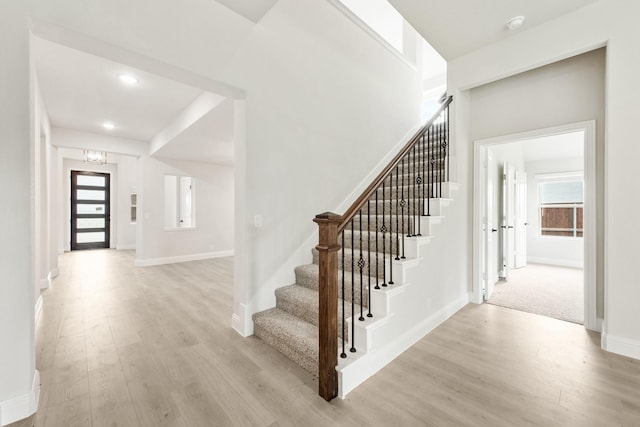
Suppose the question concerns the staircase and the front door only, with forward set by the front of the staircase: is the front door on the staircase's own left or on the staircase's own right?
on the staircase's own right

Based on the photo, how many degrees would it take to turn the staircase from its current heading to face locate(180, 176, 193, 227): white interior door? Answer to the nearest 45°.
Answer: approximately 90° to its right

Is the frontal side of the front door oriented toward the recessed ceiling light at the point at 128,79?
yes

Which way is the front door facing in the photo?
toward the camera

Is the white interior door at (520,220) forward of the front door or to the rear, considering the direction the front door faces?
forward

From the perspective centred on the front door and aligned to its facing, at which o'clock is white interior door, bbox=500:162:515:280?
The white interior door is roughly at 11 o'clock from the front door.

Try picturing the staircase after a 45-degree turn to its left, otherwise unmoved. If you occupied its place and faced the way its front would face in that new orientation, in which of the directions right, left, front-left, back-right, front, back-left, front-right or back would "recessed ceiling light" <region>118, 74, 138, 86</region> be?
right

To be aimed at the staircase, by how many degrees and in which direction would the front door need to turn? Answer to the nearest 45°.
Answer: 0° — it already faces it

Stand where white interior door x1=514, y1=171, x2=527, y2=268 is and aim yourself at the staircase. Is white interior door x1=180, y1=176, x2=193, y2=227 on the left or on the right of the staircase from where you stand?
right

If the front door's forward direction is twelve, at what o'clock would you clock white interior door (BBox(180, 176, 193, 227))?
The white interior door is roughly at 11 o'clock from the front door.

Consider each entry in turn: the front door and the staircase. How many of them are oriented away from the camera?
0

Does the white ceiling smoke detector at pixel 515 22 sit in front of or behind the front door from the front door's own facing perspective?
in front

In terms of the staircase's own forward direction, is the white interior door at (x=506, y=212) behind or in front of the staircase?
behind

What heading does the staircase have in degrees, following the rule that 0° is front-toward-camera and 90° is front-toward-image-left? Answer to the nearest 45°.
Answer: approximately 45°

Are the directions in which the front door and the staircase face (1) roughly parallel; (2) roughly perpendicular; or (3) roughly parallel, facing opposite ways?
roughly perpendicular
